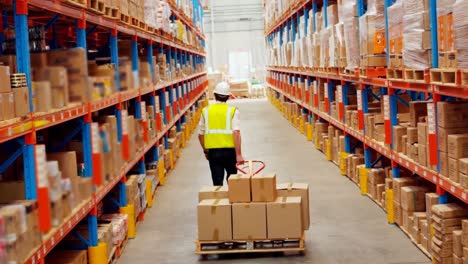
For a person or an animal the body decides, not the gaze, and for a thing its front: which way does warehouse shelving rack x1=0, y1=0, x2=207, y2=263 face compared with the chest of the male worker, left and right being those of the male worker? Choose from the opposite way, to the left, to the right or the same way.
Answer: to the right

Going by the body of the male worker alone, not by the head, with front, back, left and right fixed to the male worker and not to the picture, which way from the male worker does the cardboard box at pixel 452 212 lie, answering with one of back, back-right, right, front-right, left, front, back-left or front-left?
back-right

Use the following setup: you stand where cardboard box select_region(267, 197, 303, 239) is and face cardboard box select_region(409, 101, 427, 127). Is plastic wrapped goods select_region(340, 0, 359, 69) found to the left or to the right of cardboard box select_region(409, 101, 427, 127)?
left

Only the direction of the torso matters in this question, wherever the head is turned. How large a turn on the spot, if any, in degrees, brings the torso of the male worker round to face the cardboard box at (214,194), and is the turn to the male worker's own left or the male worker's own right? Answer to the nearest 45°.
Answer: approximately 180°

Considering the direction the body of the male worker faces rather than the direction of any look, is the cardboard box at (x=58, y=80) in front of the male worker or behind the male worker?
behind

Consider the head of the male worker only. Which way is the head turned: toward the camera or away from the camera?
away from the camera

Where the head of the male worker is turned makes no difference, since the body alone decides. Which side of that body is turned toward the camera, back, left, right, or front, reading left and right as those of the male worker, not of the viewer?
back

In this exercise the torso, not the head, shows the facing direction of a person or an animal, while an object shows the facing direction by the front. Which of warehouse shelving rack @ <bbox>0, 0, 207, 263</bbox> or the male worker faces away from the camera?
the male worker

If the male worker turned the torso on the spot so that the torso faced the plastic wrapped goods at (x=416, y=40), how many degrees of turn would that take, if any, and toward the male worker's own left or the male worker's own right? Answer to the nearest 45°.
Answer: approximately 135° to the male worker's own right

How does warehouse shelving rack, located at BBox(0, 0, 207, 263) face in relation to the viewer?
to the viewer's right

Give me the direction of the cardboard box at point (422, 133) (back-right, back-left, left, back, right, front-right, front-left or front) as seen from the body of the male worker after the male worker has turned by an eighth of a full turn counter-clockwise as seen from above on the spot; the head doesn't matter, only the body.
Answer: back

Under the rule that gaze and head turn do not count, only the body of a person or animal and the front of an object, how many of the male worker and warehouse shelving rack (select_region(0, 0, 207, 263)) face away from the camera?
1
